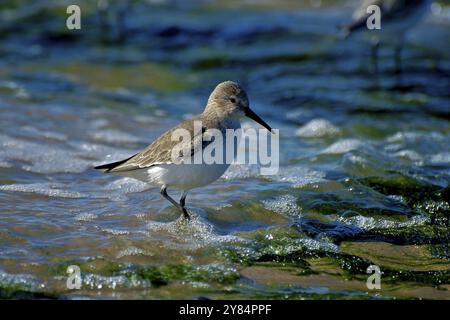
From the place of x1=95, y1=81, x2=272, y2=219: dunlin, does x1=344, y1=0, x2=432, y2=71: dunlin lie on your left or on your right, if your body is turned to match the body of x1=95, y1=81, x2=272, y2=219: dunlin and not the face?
on your left

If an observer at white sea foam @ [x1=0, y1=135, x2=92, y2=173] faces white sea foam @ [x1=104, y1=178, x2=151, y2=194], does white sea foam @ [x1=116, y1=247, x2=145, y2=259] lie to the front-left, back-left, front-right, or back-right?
front-right

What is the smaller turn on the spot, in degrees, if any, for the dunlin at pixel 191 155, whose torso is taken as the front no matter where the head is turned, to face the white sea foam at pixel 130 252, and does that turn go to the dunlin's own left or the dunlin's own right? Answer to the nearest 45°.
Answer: approximately 135° to the dunlin's own right

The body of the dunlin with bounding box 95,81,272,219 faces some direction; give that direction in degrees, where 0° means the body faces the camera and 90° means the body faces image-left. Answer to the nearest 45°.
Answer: approximately 270°

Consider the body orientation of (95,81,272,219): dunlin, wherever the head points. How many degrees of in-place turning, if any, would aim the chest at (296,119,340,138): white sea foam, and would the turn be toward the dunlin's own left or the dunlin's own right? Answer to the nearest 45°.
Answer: approximately 45° to the dunlin's own left

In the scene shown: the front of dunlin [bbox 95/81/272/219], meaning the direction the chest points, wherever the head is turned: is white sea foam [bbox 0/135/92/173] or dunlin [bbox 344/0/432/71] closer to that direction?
the dunlin

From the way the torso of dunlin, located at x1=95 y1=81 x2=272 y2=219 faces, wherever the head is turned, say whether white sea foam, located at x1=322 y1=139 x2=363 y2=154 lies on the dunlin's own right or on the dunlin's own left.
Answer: on the dunlin's own left

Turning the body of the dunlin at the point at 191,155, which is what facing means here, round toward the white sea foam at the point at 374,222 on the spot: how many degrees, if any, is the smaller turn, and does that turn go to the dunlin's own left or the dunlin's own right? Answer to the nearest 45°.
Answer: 0° — it already faces it

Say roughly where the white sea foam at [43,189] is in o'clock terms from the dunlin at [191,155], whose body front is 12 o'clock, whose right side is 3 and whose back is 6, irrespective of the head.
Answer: The white sea foam is roughly at 7 o'clock from the dunlin.

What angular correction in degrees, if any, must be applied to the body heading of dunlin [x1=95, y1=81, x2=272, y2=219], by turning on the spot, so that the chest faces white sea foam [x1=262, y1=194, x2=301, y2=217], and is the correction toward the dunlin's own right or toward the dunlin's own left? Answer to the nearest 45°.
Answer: approximately 45° to the dunlin's own left

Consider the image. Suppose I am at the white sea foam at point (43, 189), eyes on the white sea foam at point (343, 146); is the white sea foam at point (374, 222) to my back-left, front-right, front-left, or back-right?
front-right

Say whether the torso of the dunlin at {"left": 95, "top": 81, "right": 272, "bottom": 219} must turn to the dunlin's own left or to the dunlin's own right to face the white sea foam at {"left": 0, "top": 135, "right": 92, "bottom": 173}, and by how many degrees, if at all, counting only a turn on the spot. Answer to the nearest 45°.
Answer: approximately 135° to the dunlin's own left

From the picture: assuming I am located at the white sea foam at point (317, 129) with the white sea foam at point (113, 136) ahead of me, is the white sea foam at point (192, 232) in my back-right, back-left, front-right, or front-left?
front-left
